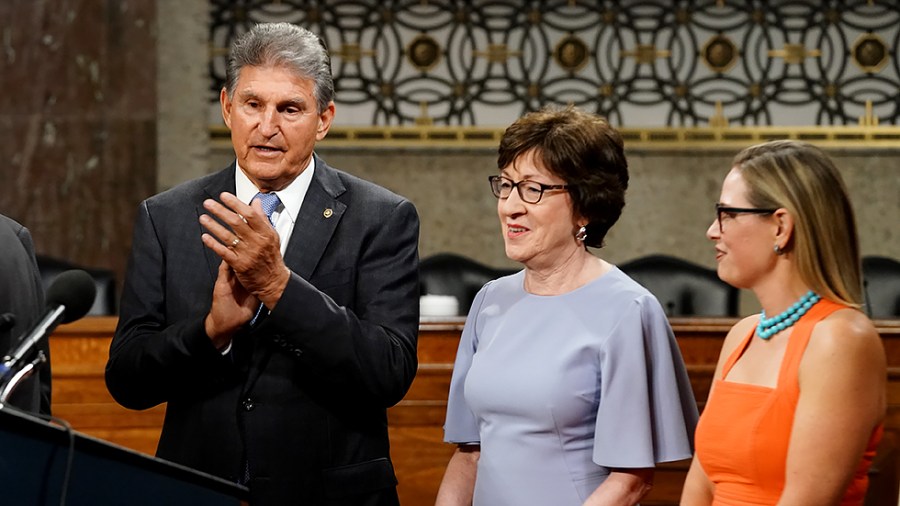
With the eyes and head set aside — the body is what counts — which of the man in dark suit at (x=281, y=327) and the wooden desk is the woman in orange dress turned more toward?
the man in dark suit

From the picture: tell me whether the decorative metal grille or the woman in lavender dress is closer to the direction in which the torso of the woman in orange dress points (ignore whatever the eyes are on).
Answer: the woman in lavender dress

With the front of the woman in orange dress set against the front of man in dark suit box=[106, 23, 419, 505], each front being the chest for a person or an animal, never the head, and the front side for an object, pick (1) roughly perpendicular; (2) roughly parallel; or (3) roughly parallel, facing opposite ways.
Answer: roughly perpendicular

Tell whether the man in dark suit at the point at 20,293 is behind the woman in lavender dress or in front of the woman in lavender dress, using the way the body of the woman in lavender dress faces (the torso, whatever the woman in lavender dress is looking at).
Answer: in front

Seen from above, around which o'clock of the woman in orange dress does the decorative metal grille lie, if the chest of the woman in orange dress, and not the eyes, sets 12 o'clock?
The decorative metal grille is roughly at 4 o'clock from the woman in orange dress.

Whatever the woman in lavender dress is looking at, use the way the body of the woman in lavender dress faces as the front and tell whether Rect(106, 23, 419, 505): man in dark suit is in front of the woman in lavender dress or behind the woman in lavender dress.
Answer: in front

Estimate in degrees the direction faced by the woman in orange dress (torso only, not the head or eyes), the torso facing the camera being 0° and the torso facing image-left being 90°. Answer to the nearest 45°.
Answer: approximately 45°

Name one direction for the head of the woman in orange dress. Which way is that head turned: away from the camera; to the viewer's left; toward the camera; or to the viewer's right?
to the viewer's left
